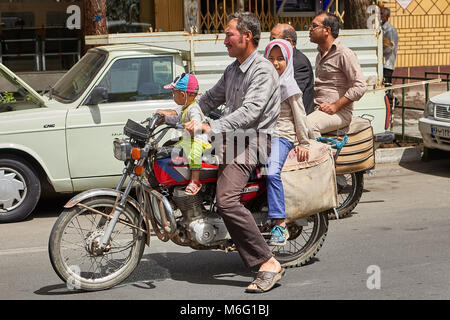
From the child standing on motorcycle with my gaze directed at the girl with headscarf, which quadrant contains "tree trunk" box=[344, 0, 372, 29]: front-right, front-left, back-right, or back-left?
front-left

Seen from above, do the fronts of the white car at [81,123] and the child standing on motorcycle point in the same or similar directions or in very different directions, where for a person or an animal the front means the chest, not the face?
same or similar directions

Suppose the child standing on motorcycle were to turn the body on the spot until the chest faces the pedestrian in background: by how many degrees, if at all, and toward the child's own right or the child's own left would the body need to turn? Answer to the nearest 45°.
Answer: approximately 135° to the child's own right

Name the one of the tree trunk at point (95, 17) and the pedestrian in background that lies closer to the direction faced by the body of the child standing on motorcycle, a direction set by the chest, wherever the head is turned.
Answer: the tree trunk

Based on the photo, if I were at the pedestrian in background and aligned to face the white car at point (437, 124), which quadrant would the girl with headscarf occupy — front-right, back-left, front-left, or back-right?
front-right

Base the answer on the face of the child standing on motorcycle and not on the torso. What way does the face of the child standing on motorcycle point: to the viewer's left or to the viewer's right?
to the viewer's left

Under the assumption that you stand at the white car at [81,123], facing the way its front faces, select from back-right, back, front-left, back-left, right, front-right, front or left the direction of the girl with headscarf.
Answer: back-left

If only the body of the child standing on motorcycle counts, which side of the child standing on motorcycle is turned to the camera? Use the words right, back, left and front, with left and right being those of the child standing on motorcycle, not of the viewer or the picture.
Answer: left
